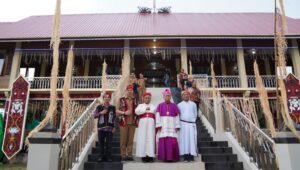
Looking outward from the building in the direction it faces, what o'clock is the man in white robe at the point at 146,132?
The man in white robe is roughly at 12 o'clock from the building.

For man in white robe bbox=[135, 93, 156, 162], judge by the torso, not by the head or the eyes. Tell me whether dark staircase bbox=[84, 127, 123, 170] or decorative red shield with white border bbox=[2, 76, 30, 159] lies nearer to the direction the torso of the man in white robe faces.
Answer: the dark staircase

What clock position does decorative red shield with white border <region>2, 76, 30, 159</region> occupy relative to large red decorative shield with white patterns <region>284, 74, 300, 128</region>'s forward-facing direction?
decorative red shield with white border <region>2, 76, 30, 159</region> is roughly at 2 o'clock from large red decorative shield with white patterns <region>284, 74, 300, 128</region>.

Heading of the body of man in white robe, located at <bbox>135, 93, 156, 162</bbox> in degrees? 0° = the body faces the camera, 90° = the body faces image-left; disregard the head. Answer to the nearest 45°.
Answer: approximately 0°

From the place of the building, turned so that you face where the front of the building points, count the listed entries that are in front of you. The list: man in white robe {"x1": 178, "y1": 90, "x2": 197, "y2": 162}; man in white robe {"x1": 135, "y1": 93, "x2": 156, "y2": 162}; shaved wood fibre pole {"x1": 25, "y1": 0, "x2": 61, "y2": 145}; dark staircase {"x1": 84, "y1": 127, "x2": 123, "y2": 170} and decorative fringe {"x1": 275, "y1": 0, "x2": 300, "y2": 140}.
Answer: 5

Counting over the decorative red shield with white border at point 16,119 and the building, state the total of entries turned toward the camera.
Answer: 2

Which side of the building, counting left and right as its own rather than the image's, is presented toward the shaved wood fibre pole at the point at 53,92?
front

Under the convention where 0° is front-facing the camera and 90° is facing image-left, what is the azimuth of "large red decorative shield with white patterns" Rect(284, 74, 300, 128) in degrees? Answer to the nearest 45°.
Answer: approximately 0°
